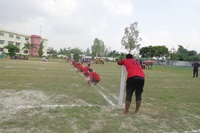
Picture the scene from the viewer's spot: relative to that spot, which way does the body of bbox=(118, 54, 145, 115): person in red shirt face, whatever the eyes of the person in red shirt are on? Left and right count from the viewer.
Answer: facing away from the viewer and to the left of the viewer
